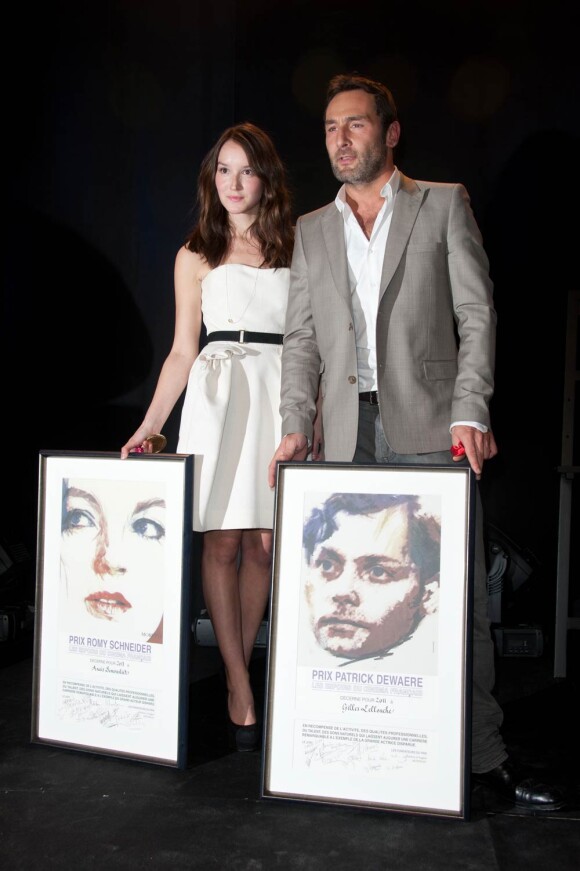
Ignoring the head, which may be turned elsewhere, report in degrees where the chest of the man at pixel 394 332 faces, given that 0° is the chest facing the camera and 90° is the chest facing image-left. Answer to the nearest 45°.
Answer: approximately 45°

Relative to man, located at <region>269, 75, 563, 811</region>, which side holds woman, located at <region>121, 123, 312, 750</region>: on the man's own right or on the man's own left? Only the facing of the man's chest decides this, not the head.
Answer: on the man's own right

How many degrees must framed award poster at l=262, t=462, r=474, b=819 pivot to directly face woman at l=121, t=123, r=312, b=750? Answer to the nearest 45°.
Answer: approximately 135° to its right

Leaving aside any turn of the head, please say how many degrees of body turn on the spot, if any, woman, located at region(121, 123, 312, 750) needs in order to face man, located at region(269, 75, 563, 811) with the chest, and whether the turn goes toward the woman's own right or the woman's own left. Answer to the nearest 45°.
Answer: approximately 45° to the woman's own left

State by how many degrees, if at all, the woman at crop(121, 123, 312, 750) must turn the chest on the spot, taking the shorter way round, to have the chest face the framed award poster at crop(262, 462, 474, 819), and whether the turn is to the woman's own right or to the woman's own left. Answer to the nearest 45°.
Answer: approximately 45° to the woman's own left

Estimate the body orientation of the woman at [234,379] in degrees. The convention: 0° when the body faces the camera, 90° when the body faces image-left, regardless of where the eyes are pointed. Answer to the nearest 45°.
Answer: approximately 0°

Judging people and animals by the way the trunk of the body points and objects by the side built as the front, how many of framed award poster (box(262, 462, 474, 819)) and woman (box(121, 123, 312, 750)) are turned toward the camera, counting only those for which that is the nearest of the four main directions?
2
